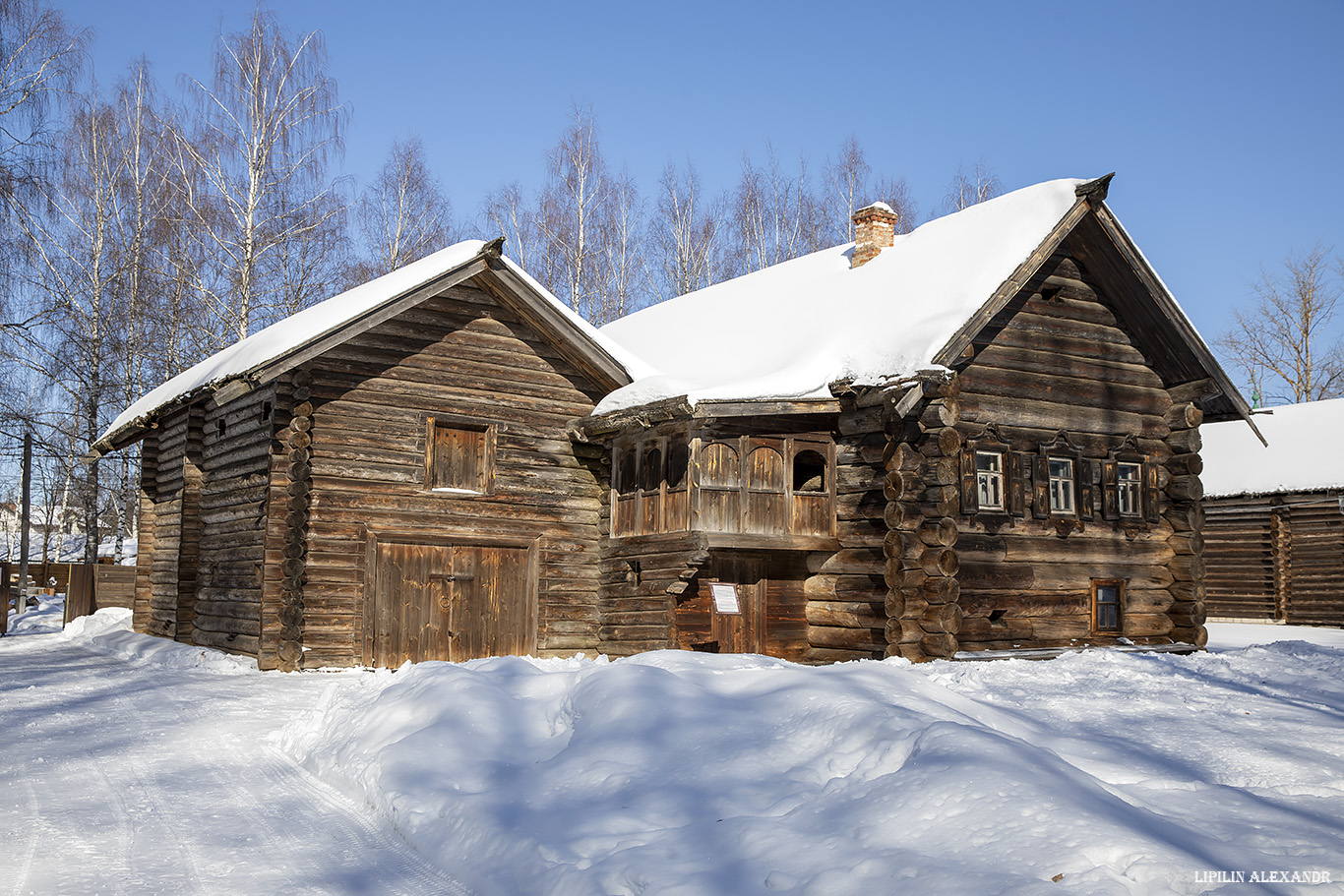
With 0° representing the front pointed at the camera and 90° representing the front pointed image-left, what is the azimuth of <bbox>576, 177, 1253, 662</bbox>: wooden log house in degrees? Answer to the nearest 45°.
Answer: approximately 315°

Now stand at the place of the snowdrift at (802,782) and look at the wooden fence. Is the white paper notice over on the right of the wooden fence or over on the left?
right

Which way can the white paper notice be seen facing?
toward the camera

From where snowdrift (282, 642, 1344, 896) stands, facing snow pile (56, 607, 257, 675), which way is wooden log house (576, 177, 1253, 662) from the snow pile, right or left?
right

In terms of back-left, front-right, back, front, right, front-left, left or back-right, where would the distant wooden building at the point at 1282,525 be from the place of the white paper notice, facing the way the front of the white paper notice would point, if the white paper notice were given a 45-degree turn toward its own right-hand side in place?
back

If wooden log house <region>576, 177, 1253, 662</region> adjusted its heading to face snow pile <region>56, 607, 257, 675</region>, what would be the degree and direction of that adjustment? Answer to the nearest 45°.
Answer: approximately 135° to its right

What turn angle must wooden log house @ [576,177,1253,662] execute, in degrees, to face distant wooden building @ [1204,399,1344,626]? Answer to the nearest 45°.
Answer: approximately 90° to its left

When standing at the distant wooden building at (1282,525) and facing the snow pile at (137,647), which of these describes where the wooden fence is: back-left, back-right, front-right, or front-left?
front-right

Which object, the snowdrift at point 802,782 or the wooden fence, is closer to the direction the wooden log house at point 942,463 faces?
the snowdrift

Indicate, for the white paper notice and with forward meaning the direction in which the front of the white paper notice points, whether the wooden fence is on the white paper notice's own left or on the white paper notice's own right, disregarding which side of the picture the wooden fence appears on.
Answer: on the white paper notice's own right

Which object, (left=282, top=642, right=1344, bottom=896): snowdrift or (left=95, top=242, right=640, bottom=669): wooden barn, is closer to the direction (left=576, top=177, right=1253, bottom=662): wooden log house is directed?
the snowdrift
